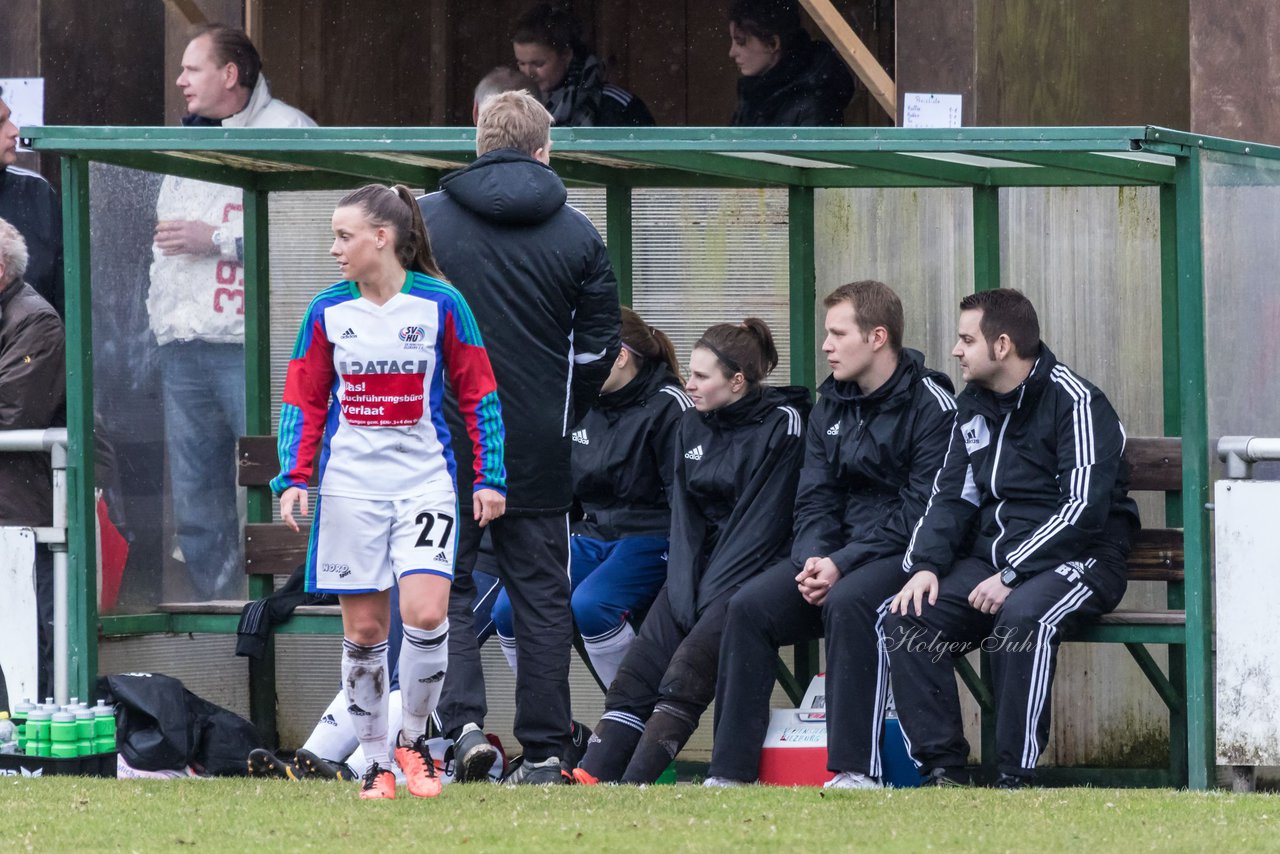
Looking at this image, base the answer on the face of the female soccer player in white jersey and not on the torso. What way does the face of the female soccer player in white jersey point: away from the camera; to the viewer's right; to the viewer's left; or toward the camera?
to the viewer's left

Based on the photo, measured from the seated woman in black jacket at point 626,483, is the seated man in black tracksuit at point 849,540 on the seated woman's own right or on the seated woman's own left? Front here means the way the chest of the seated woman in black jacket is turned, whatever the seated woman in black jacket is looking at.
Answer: on the seated woman's own left

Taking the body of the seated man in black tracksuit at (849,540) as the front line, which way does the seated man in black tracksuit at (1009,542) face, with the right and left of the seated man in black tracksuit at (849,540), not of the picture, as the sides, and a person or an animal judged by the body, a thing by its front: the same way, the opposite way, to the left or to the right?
the same way

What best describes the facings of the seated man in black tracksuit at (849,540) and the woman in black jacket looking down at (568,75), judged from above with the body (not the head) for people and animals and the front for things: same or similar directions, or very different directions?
same or similar directions

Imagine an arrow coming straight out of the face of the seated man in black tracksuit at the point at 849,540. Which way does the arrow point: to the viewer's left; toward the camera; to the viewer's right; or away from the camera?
to the viewer's left

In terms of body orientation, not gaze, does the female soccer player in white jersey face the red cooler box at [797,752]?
no

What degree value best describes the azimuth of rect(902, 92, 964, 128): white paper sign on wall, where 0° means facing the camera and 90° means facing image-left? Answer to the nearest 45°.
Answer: approximately 0°

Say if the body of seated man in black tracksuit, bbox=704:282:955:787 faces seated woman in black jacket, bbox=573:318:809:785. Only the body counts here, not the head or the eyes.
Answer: no

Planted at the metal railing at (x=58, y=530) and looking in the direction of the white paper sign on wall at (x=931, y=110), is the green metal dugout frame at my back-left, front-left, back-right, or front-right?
front-right
